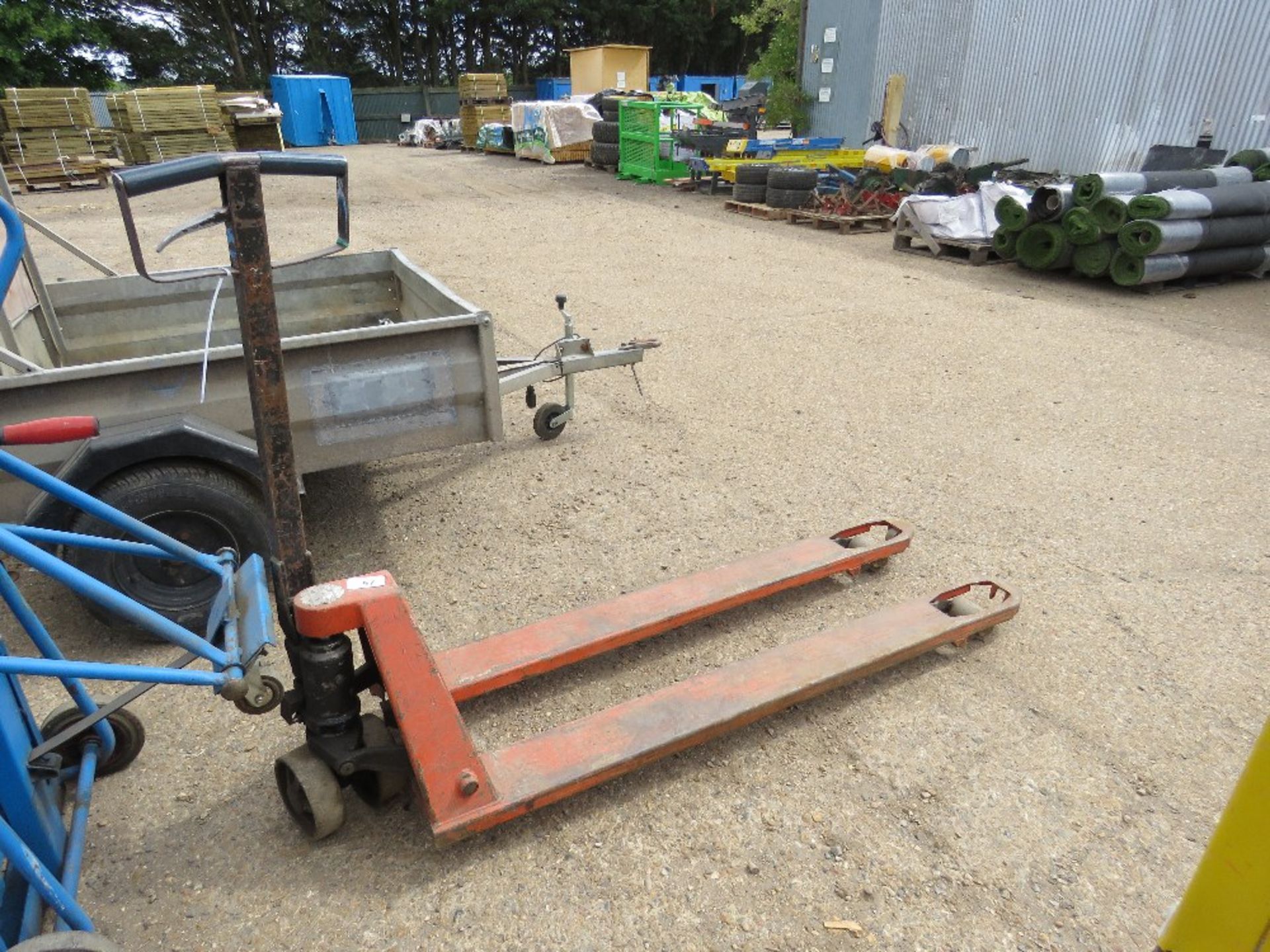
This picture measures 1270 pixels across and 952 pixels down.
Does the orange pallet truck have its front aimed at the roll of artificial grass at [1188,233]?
yes

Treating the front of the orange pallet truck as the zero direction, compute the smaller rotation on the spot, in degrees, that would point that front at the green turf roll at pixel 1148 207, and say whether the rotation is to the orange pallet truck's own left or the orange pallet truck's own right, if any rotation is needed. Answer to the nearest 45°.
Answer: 0° — it already faces it

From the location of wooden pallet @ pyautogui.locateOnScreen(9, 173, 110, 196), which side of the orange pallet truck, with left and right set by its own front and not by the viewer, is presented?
left

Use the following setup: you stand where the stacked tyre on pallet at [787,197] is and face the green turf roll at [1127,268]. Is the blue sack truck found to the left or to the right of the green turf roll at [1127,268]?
right

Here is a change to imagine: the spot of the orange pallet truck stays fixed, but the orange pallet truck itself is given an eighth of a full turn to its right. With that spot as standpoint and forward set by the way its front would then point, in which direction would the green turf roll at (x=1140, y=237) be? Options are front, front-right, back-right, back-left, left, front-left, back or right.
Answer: front-left

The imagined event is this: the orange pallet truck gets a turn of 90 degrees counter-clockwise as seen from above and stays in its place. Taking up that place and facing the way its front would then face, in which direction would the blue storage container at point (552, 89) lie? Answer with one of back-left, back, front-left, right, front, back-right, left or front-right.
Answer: front-right

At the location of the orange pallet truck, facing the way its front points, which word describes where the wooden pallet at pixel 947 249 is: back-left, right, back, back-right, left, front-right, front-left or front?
front

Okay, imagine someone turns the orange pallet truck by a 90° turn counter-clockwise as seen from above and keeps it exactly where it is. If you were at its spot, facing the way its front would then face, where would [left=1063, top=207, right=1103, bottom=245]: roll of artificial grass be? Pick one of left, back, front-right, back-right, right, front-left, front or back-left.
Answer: right

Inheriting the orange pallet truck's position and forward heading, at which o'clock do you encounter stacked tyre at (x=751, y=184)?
The stacked tyre is roughly at 11 o'clock from the orange pallet truck.

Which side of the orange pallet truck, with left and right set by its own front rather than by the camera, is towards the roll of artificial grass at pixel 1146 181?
front

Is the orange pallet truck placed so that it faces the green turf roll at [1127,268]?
yes

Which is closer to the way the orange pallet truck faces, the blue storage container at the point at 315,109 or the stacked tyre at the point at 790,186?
the stacked tyre

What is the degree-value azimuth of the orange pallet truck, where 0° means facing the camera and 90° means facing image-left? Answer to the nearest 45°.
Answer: approximately 225°

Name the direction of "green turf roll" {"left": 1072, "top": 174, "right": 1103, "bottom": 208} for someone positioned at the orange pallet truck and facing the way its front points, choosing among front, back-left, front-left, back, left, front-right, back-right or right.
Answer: front

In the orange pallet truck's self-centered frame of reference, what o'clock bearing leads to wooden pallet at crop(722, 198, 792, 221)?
The wooden pallet is roughly at 11 o'clock from the orange pallet truck.

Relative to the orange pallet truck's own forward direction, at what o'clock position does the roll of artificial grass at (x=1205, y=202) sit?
The roll of artificial grass is roughly at 12 o'clock from the orange pallet truck.

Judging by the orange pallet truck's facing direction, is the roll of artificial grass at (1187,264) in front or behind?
in front

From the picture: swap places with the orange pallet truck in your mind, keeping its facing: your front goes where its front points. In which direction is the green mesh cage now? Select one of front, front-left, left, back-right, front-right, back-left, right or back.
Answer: front-left

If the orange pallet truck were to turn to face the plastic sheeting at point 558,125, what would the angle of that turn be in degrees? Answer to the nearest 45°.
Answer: approximately 45° to its left

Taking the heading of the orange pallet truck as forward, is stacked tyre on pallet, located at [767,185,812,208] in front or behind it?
in front
